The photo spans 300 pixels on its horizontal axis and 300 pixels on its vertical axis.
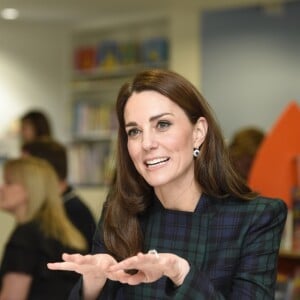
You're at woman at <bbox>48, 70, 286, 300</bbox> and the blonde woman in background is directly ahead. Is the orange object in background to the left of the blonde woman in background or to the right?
right

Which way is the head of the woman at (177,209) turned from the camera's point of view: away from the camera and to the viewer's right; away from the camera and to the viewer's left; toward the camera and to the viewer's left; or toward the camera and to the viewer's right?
toward the camera and to the viewer's left

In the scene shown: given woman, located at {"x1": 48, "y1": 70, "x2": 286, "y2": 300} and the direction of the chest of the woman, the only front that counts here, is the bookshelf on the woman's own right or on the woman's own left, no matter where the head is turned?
on the woman's own right

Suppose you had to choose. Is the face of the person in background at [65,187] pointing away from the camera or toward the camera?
away from the camera
